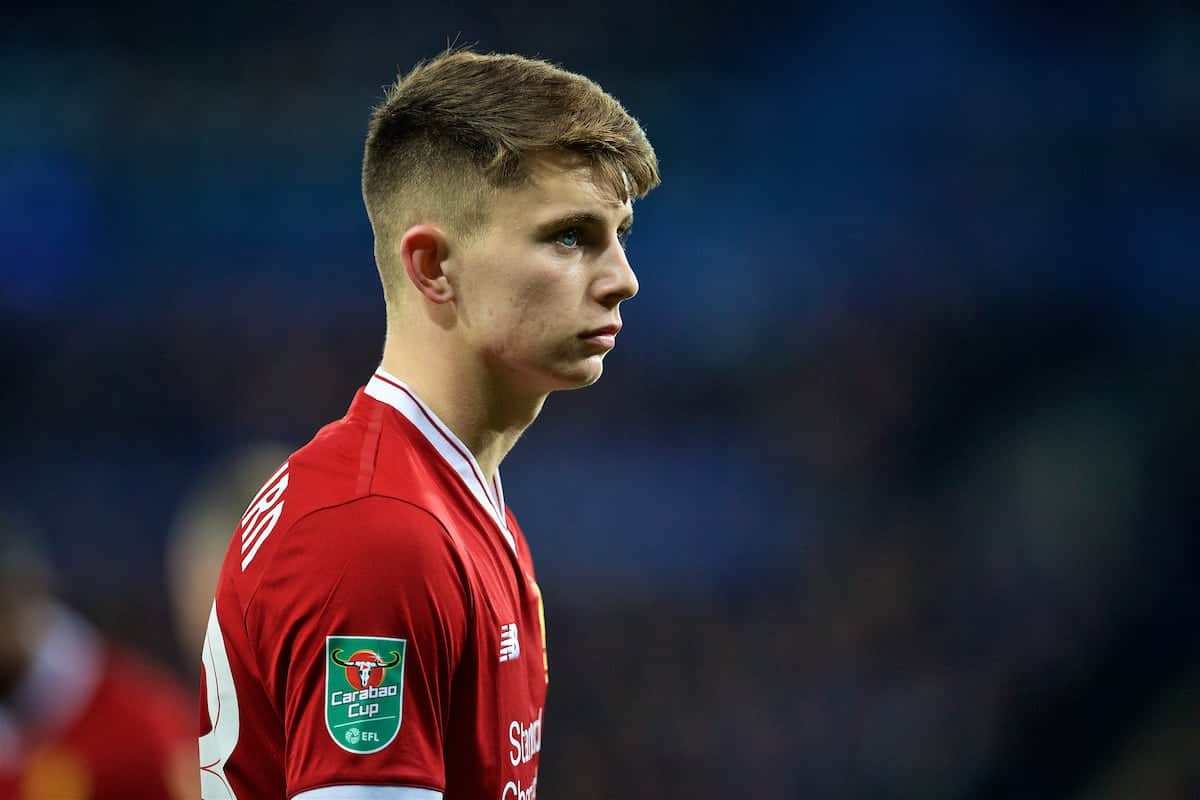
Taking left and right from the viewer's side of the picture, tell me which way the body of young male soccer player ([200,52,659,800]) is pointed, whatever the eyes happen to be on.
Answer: facing to the right of the viewer

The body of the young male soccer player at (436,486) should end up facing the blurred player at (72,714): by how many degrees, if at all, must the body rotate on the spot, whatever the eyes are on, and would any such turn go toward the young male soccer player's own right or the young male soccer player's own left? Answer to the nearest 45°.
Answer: approximately 135° to the young male soccer player's own left
